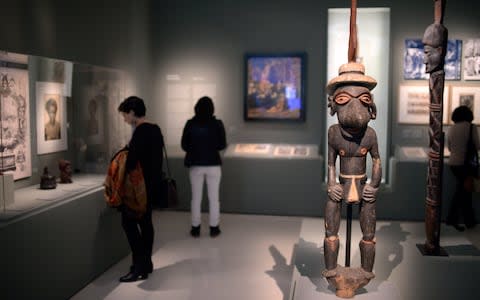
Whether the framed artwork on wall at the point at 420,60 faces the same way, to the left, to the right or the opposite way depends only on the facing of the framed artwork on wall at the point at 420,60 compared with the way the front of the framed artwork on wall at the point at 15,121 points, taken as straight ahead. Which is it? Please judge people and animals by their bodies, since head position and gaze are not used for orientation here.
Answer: to the right

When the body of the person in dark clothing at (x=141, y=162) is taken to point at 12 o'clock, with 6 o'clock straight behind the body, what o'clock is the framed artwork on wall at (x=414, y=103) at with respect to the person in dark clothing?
The framed artwork on wall is roughly at 5 o'clock from the person in dark clothing.

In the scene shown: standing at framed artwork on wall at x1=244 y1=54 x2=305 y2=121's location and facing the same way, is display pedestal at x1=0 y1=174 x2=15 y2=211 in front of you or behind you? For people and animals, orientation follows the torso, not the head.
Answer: in front

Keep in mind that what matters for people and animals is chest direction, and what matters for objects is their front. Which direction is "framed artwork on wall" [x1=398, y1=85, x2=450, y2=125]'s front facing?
toward the camera

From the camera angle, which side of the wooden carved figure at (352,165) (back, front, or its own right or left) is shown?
front

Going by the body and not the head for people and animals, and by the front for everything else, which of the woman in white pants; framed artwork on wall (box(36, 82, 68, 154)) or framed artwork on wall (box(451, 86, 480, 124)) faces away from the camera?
the woman in white pants

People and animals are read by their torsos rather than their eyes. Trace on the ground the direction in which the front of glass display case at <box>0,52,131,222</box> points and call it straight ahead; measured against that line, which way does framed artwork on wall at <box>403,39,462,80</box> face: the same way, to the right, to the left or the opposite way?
to the right

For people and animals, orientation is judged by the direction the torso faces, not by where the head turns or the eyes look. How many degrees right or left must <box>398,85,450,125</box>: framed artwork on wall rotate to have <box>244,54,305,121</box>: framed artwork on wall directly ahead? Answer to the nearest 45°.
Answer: approximately 90° to its right

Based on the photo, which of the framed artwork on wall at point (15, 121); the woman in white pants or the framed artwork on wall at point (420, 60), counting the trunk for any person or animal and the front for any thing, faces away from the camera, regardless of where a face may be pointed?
the woman in white pants

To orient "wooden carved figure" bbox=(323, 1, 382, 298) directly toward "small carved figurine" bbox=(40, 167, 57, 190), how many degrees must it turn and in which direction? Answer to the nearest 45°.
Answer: approximately 90° to its right

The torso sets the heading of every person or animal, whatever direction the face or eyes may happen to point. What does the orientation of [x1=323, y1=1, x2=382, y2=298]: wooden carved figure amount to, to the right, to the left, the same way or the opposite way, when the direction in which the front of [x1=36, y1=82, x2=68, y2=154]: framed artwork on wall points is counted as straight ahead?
to the right

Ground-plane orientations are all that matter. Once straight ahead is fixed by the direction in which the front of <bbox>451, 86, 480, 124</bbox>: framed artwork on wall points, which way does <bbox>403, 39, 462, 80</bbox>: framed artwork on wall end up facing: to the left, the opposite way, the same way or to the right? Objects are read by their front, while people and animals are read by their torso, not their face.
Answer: the same way

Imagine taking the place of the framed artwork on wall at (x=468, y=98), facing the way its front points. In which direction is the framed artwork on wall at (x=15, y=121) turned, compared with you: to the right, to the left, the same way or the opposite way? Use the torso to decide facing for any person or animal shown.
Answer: to the left

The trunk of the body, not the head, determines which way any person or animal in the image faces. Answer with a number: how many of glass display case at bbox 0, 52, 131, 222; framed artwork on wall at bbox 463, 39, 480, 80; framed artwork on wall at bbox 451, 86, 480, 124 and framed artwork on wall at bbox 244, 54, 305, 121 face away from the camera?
0

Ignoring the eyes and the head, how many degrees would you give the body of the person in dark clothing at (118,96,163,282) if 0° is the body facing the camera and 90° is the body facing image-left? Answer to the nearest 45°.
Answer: approximately 90°

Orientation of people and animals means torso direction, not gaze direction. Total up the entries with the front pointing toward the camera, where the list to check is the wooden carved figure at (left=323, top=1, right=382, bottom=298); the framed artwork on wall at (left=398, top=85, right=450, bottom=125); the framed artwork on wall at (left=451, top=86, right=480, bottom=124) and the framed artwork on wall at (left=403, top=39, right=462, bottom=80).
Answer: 4

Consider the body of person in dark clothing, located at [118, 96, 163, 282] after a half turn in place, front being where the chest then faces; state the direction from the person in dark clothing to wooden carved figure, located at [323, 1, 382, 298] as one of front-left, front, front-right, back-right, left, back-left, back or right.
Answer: front-right

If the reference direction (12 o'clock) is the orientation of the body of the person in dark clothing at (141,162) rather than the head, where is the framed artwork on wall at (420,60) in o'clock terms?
The framed artwork on wall is roughly at 5 o'clock from the person in dark clothing.

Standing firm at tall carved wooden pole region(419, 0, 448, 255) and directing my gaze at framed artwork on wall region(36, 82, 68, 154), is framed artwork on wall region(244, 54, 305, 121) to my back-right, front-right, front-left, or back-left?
front-right

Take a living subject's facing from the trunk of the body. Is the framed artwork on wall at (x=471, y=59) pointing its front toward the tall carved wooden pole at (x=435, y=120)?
yes

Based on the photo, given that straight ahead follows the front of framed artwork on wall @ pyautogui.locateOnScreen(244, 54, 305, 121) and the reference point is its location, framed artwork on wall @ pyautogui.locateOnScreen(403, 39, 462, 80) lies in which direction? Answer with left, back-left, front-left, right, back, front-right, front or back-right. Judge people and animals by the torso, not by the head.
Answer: left
